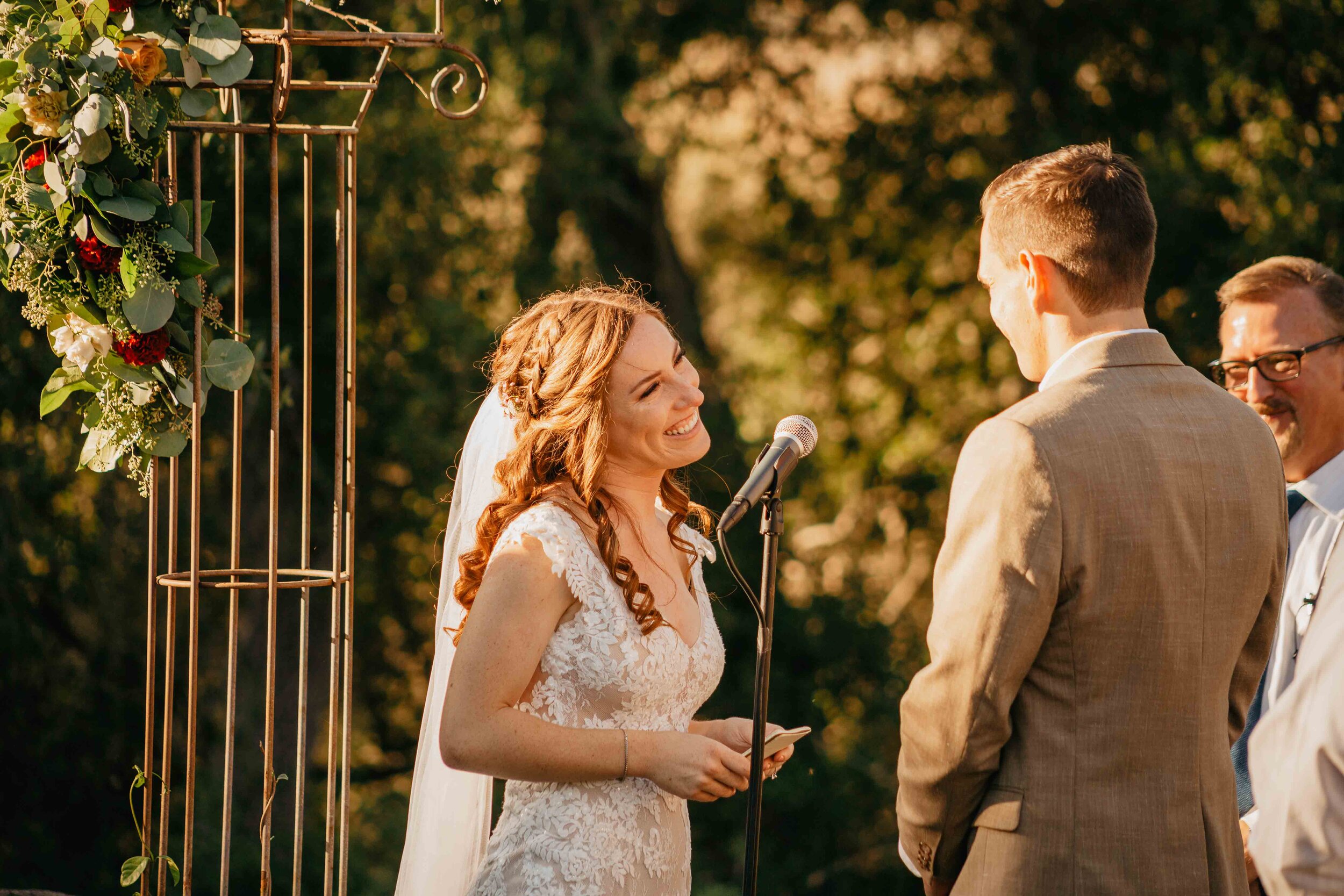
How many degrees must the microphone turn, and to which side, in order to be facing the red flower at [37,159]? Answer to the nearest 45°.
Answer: approximately 180°

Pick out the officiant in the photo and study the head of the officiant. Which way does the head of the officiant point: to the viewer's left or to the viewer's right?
to the viewer's left

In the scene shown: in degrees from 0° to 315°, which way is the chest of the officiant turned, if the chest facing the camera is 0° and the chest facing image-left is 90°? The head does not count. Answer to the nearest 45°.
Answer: approximately 45°

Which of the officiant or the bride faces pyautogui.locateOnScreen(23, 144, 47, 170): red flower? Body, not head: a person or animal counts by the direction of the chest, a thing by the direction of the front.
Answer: the officiant

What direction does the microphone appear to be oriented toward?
to the viewer's right

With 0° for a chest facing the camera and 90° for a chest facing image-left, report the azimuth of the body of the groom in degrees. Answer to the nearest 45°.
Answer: approximately 135°

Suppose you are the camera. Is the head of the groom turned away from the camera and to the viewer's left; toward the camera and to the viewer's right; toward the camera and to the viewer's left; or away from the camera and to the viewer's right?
away from the camera and to the viewer's left
